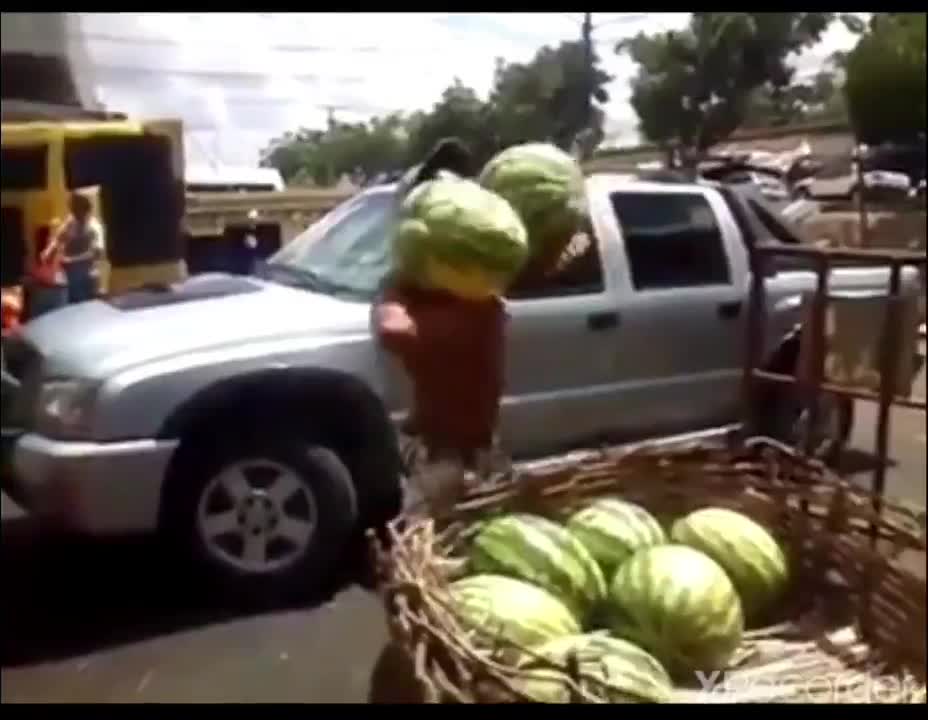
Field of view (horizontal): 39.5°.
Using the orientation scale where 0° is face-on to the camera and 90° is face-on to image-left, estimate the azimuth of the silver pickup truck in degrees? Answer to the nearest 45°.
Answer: approximately 45°

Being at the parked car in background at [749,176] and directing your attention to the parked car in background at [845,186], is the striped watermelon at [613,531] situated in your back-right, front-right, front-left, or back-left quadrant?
back-right
